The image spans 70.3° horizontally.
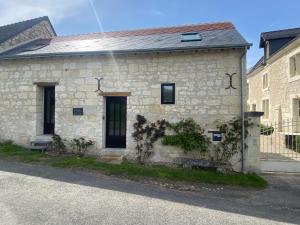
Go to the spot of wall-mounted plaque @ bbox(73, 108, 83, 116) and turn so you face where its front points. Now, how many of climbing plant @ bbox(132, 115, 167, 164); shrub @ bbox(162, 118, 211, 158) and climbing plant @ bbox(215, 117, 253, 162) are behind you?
0

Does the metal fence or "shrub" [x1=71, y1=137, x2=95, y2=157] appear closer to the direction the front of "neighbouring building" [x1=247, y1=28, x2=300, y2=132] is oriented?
the shrub

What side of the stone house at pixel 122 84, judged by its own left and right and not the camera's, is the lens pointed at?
front

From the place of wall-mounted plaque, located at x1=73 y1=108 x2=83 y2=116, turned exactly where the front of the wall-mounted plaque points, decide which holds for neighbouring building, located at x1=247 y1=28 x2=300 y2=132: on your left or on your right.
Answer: on your left

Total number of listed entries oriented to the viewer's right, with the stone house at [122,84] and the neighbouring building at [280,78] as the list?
0

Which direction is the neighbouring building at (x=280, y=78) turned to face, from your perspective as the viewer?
facing the viewer and to the left of the viewer

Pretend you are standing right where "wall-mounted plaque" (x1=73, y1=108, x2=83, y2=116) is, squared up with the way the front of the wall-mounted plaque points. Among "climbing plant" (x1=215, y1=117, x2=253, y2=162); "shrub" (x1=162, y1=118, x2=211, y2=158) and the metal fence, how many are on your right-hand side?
0

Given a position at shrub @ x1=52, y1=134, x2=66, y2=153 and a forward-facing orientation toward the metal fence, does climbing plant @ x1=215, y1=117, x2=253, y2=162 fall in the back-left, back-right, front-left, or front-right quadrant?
front-right

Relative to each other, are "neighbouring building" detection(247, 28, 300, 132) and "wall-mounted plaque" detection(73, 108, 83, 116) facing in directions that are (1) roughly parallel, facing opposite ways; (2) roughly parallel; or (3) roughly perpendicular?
roughly perpendicular

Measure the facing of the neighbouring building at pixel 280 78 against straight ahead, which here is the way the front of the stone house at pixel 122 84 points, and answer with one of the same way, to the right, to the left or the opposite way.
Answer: to the right

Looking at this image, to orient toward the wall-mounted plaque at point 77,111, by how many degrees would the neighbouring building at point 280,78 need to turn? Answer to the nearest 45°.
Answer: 0° — it already faces it

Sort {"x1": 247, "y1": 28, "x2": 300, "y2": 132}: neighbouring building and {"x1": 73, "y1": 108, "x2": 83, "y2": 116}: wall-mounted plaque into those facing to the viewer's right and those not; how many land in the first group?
0

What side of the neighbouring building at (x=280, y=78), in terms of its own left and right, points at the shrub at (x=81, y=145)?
front

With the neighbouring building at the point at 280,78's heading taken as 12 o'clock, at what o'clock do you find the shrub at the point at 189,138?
The shrub is roughly at 11 o'clock from the neighbouring building.

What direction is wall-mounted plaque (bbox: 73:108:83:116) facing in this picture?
toward the camera
